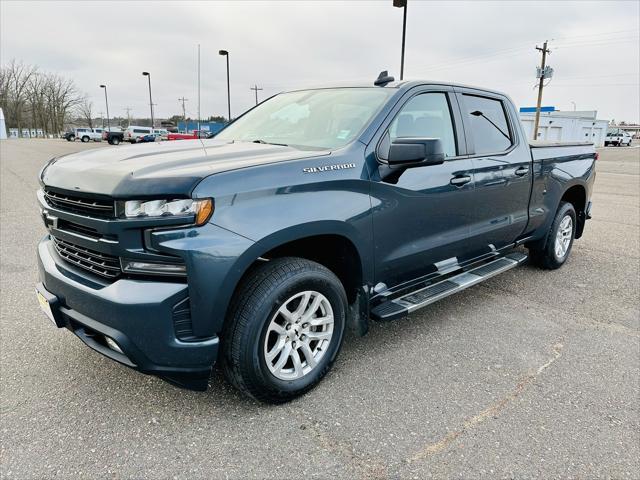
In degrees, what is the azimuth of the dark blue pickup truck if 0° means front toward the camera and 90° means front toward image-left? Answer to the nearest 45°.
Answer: approximately 45°
